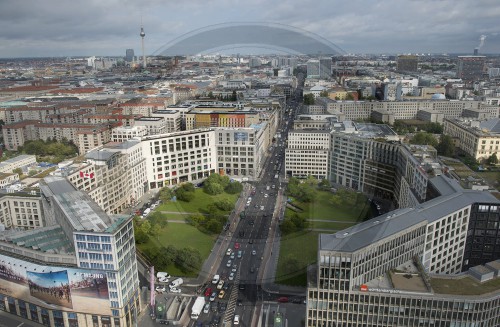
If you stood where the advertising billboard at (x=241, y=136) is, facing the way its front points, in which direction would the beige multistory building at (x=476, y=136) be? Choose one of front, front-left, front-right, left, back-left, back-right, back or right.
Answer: left

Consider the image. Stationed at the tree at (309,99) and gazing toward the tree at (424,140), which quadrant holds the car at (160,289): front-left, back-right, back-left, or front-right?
front-right

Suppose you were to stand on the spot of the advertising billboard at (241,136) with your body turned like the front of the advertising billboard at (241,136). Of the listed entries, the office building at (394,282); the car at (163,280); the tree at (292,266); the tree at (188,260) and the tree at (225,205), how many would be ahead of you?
5

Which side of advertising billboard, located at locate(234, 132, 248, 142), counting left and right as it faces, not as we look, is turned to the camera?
front

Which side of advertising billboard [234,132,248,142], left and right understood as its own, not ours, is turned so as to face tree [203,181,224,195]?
front

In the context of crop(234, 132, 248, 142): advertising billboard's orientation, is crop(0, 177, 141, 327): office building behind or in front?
in front

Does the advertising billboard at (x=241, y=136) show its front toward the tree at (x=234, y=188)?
yes

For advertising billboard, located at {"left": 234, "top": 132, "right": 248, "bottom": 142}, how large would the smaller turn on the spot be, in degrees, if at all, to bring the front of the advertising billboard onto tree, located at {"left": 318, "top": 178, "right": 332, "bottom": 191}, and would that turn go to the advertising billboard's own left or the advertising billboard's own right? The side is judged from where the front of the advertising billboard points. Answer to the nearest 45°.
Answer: approximately 45° to the advertising billboard's own left

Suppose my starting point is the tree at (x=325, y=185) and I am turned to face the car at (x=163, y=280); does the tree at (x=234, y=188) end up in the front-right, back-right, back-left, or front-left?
front-right

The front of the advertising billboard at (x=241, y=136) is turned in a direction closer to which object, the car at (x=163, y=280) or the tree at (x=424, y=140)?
the car

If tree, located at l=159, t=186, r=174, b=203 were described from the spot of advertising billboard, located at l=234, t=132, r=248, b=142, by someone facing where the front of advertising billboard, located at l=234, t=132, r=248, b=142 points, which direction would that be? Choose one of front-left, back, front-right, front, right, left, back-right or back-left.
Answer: front-right

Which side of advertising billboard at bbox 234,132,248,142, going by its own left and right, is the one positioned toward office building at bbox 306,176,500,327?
front

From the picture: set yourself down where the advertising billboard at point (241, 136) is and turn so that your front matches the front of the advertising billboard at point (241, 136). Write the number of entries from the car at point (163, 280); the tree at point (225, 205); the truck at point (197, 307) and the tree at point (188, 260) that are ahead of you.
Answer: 4

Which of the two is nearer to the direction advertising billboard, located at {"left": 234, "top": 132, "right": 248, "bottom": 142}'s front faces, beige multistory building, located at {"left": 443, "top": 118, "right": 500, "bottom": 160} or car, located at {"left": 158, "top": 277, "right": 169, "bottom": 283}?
the car

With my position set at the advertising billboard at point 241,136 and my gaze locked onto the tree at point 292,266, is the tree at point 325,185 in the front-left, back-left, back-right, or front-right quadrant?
front-left
